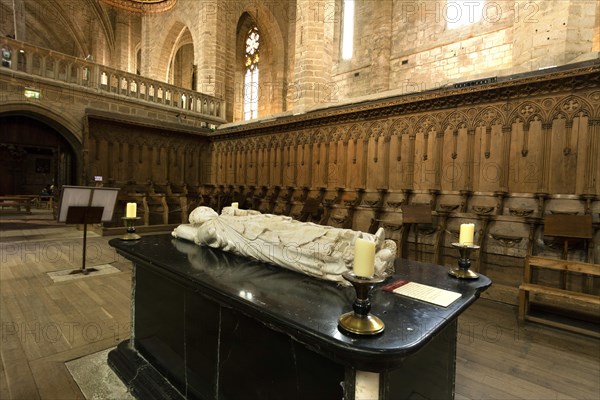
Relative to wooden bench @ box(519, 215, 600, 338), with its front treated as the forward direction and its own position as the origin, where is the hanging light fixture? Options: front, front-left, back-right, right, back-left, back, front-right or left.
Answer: front-right
